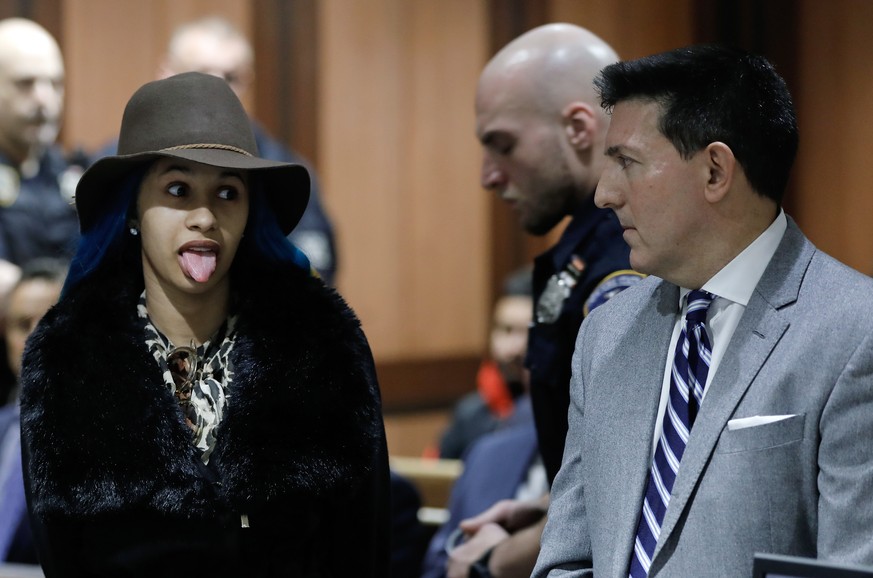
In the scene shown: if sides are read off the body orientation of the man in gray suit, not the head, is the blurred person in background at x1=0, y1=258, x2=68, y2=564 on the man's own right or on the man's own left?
on the man's own right

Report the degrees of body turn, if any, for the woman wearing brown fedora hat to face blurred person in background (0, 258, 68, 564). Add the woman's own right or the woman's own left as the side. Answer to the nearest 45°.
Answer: approximately 180°

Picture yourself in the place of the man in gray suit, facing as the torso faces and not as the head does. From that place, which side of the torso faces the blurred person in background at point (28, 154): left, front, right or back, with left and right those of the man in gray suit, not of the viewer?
right

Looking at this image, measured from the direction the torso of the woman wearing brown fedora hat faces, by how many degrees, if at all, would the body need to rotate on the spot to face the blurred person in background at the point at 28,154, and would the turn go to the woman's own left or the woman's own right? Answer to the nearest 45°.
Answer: approximately 180°

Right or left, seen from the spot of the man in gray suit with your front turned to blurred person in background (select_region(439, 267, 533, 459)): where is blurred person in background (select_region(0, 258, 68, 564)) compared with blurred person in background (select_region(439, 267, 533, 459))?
left

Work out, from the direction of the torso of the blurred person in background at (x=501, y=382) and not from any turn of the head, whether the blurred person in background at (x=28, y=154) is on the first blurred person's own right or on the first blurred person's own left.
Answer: on the first blurred person's own right

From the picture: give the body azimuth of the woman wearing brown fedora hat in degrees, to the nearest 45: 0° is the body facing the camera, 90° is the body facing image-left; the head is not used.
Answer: approximately 0°

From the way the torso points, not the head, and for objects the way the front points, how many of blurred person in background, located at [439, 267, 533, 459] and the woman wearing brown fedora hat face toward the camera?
2
